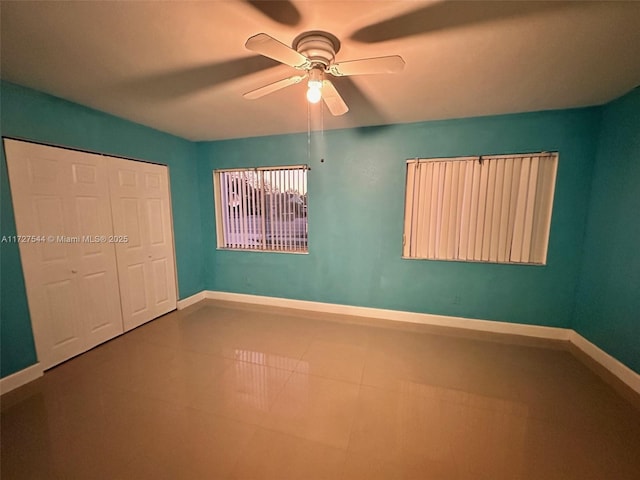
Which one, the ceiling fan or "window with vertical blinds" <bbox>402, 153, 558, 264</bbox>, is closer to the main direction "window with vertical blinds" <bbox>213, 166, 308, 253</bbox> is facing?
the ceiling fan

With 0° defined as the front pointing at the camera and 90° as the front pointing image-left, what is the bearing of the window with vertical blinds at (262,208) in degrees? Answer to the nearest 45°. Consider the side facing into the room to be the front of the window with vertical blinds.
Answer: approximately 0°

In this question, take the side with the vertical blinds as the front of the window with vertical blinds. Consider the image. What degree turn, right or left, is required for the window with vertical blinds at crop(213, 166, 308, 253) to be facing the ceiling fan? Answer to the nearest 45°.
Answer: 0° — it already faces it

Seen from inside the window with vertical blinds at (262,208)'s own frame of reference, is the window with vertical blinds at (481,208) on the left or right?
on its left
